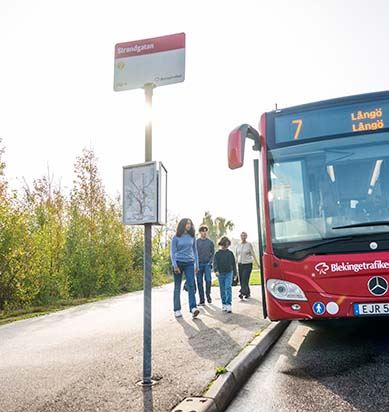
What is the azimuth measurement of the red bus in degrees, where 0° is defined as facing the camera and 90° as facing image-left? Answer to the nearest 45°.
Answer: approximately 0°

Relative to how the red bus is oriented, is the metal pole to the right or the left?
on its right

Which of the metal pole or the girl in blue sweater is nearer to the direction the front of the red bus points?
the metal pole

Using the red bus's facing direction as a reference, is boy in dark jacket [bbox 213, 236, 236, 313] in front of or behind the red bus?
behind

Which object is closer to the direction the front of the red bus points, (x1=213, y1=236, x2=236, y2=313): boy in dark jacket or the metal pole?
the metal pole
